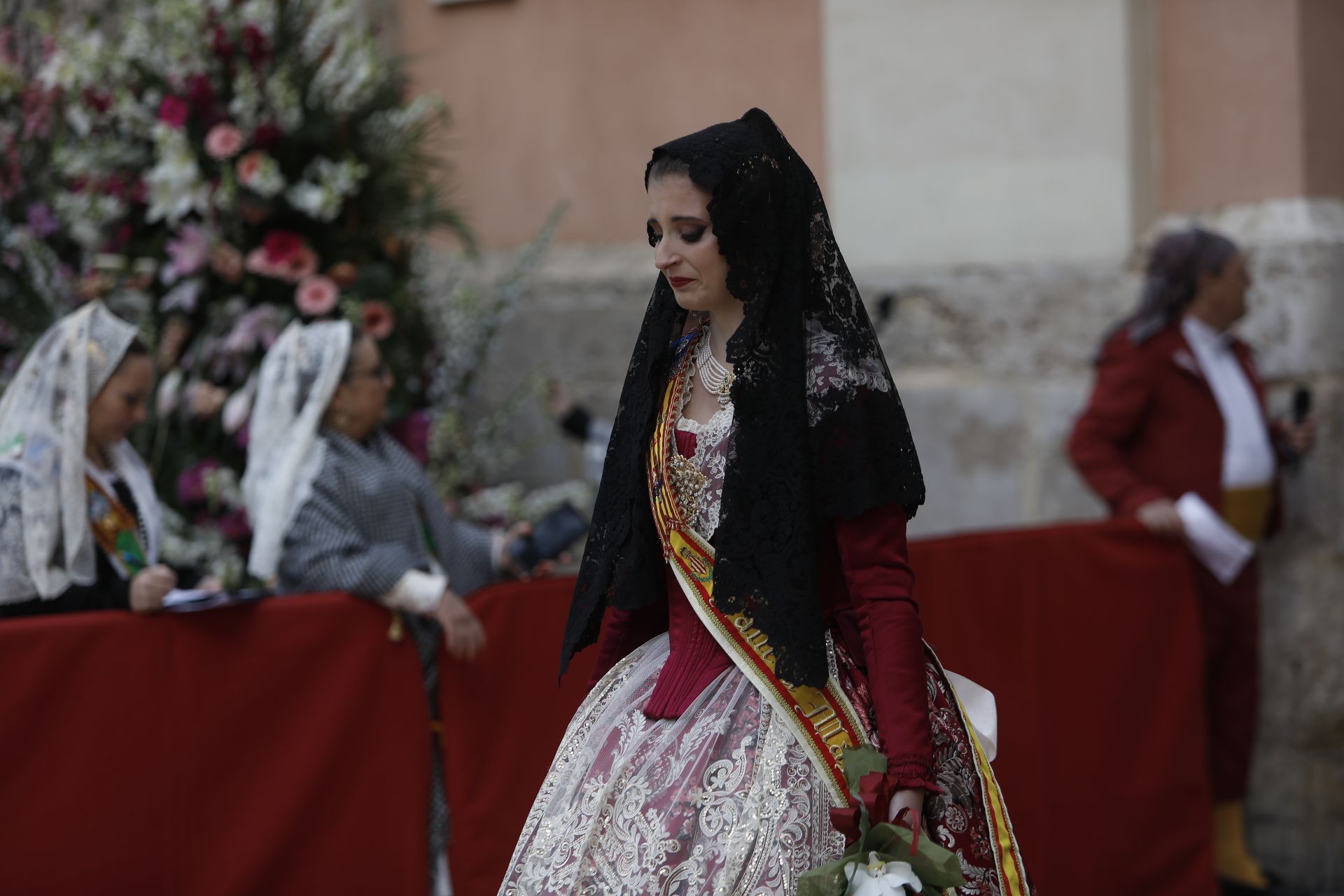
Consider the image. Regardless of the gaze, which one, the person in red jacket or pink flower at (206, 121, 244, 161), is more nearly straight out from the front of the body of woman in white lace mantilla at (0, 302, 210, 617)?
the person in red jacket

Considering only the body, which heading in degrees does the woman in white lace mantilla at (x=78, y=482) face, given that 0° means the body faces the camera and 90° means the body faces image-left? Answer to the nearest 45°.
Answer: approximately 270°

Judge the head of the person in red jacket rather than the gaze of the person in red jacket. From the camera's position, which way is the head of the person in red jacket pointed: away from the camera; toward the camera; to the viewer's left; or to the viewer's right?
to the viewer's right

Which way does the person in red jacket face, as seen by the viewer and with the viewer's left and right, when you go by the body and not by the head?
facing the viewer and to the right of the viewer

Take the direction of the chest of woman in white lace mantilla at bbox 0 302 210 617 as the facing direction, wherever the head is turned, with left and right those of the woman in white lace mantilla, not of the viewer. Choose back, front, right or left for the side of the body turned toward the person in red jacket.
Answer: front

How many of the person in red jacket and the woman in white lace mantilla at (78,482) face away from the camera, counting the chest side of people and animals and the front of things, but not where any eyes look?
0

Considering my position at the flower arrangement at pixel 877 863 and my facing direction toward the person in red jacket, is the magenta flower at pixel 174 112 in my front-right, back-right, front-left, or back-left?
front-left

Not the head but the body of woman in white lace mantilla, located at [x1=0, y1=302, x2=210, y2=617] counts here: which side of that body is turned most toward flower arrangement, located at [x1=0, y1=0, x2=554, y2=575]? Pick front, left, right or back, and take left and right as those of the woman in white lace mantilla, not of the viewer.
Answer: left

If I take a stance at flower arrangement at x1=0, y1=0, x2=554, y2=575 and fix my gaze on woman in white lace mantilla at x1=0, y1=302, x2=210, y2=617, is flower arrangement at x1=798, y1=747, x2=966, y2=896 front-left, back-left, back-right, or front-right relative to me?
front-left
